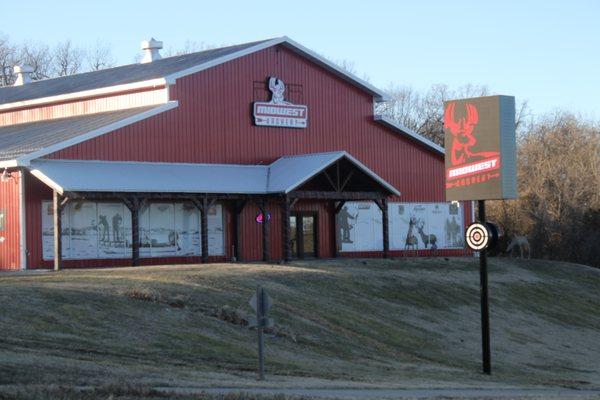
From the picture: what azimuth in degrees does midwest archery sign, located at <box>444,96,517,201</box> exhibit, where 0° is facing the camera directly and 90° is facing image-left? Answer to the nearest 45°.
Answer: approximately 45°

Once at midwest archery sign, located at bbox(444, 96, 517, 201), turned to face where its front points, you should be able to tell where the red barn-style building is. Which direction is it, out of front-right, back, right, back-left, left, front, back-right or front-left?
right

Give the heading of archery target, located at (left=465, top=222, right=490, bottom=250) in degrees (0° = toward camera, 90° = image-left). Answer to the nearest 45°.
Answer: approximately 45°

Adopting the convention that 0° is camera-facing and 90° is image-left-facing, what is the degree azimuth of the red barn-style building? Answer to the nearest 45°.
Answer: approximately 315°

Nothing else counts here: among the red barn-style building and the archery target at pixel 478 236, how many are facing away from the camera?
0
